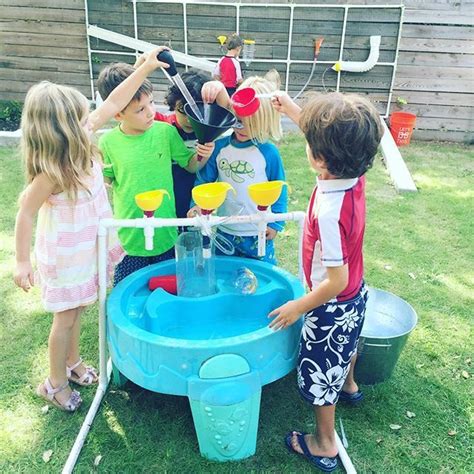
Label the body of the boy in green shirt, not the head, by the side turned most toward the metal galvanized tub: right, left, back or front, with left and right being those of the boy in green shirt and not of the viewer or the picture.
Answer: front

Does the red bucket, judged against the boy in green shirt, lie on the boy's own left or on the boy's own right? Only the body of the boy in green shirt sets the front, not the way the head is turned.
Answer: on the boy's own left

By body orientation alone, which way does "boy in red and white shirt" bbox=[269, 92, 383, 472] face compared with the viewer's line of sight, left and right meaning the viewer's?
facing away from the viewer and to the left of the viewer

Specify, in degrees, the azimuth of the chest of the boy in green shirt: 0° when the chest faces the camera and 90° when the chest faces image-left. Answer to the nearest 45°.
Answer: approximately 315°

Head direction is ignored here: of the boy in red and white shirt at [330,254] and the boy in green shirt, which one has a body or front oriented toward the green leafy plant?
the boy in red and white shirt

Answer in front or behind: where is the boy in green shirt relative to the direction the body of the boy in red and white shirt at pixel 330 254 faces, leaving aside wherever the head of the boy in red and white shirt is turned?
in front

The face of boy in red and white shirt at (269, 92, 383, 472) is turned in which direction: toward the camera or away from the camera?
away from the camera

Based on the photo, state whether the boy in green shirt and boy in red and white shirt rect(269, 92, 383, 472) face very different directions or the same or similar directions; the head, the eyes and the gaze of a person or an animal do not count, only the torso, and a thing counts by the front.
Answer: very different directions

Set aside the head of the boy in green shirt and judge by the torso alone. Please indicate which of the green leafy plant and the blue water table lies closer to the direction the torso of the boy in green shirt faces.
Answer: the blue water table

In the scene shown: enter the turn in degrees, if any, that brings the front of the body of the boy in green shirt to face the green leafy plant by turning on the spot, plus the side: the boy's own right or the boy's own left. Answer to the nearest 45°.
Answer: approximately 135° to the boy's own left
